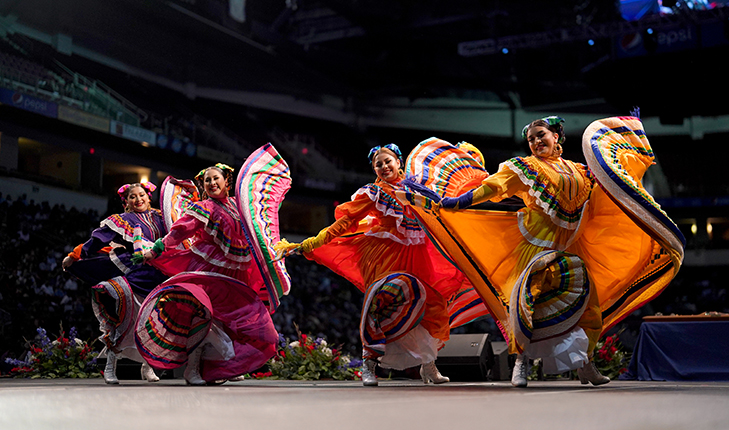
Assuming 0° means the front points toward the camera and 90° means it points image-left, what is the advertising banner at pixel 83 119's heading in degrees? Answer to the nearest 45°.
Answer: approximately 315°

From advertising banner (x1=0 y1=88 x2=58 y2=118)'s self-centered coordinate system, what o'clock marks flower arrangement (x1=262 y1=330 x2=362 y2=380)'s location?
The flower arrangement is roughly at 1 o'clock from the advertising banner.

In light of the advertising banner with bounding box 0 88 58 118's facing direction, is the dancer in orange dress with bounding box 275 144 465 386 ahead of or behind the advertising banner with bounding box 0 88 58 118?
ahead

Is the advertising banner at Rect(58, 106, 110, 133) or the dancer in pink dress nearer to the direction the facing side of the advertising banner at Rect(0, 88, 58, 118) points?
the dancer in pink dress

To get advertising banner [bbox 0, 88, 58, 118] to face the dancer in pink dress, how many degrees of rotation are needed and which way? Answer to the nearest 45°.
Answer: approximately 45° to its right

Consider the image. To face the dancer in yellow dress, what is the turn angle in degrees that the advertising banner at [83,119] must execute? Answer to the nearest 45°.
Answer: approximately 45° to its right

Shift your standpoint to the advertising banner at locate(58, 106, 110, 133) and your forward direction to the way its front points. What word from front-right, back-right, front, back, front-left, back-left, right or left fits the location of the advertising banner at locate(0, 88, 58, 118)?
right

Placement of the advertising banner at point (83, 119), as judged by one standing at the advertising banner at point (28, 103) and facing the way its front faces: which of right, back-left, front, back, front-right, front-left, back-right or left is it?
left

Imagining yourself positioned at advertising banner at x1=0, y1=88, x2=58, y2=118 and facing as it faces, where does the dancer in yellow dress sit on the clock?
The dancer in yellow dress is roughly at 1 o'clock from the advertising banner.

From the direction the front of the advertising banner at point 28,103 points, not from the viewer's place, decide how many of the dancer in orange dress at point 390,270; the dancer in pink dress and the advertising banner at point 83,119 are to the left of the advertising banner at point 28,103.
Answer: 1

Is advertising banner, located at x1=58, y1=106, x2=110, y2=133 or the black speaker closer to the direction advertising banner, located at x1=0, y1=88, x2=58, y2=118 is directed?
the black speaker

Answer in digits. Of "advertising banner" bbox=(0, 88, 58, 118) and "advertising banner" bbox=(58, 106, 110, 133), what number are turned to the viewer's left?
0
